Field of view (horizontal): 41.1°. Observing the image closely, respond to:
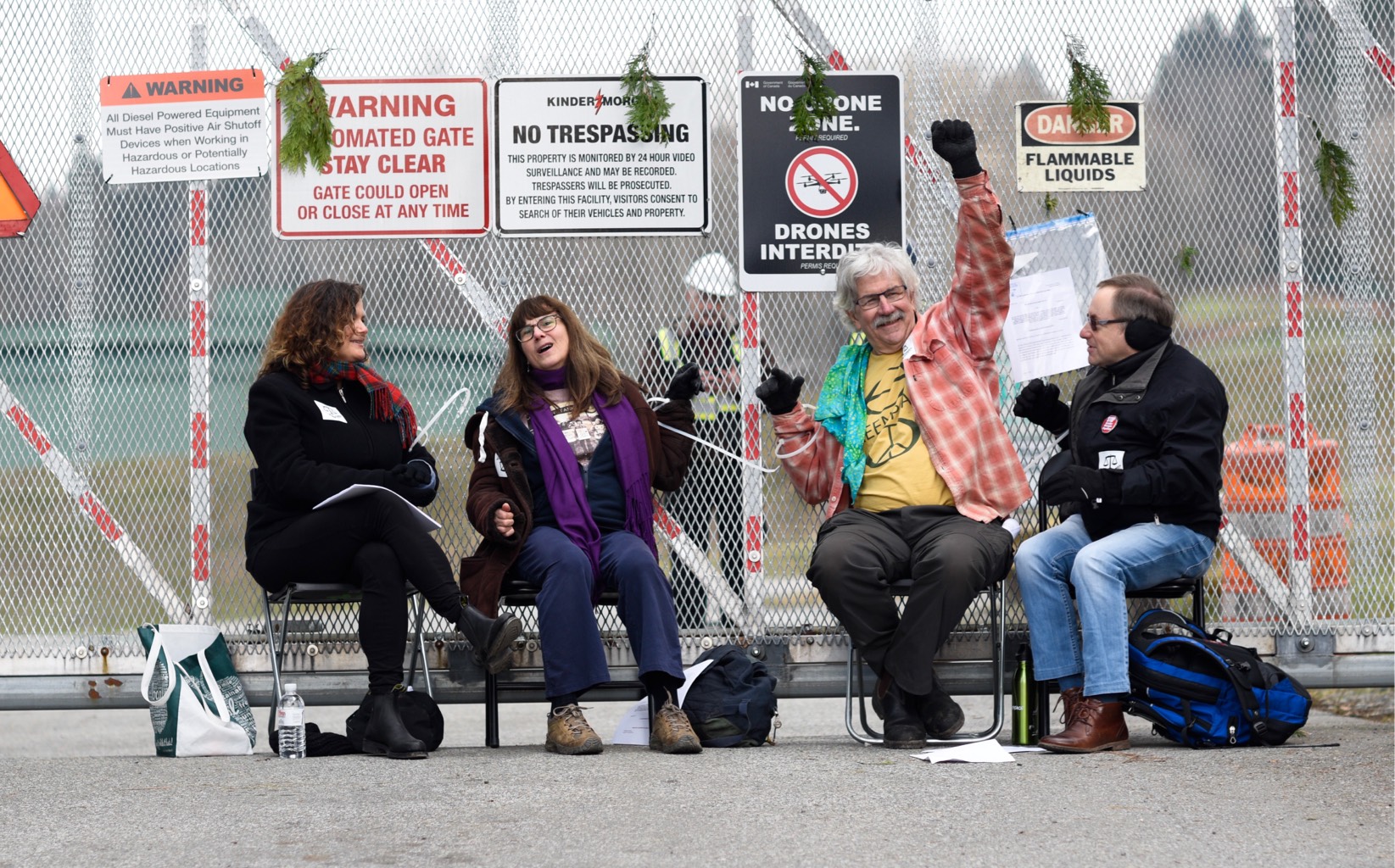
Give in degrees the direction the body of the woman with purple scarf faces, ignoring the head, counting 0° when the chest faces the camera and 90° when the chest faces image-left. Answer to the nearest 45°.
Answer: approximately 0°

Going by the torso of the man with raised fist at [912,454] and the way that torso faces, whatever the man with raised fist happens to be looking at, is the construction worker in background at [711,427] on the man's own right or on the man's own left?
on the man's own right

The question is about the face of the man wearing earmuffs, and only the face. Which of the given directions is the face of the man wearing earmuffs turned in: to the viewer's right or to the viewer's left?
to the viewer's left

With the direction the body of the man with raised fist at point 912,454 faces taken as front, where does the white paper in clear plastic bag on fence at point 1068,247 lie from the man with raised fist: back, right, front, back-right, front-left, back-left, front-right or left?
back-left

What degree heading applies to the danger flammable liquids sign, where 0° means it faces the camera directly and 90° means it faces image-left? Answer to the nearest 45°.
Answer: approximately 0°
